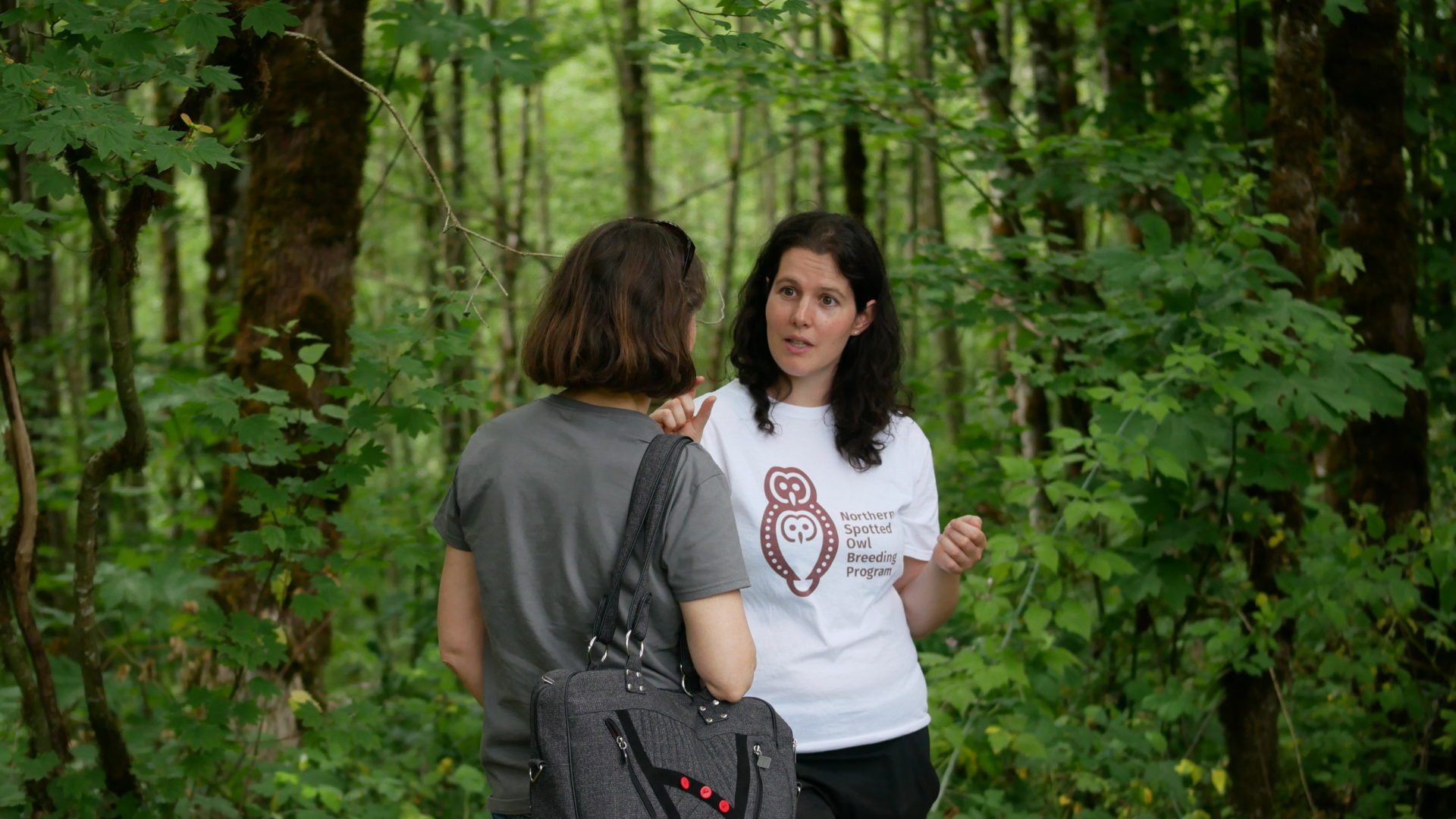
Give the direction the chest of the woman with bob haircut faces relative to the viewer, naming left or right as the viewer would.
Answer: facing away from the viewer and to the right of the viewer

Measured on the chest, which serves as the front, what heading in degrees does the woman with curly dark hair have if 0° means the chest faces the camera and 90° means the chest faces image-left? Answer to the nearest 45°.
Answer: approximately 45°

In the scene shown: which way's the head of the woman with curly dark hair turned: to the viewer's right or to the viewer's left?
to the viewer's left

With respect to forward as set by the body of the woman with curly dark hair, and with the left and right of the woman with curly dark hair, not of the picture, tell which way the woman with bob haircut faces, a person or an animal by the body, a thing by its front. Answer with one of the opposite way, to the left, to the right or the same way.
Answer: the opposite way

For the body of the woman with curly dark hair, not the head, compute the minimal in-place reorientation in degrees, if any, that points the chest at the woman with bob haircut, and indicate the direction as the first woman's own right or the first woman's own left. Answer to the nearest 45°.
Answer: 0° — they already face them

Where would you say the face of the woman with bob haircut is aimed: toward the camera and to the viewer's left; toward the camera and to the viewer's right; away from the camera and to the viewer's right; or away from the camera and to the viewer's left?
away from the camera and to the viewer's right

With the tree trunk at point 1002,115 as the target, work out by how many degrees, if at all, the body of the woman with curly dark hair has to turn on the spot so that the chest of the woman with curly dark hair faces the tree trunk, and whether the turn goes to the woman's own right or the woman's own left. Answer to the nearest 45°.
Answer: approximately 135° to the woman's own right

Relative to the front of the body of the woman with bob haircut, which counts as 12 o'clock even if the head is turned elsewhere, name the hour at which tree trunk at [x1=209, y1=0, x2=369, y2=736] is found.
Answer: The tree trunk is roughly at 10 o'clock from the woman with bob haircut.

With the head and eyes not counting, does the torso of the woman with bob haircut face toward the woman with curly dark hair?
yes

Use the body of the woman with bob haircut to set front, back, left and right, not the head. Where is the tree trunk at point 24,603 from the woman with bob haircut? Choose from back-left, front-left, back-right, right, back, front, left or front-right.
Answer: left

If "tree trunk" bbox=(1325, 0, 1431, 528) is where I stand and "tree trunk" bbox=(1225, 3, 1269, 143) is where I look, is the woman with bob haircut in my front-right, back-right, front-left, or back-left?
back-left

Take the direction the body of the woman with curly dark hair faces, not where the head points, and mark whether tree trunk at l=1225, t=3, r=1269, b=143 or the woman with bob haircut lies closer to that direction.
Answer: the woman with bob haircut
